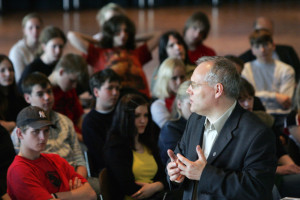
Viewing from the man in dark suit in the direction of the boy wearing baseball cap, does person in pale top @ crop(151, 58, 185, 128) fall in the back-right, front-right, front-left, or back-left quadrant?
front-right

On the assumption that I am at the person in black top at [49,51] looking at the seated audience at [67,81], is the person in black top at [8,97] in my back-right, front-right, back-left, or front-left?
front-right

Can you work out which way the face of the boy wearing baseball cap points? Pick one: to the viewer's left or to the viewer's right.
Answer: to the viewer's right

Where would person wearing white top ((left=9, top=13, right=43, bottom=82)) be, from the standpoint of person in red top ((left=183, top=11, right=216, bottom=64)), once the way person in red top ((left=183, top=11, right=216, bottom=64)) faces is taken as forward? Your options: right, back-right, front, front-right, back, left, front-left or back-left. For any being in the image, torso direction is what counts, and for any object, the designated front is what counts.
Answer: front-right

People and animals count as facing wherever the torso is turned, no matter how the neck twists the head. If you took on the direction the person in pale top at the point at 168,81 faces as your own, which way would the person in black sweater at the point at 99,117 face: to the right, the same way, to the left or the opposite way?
the same way

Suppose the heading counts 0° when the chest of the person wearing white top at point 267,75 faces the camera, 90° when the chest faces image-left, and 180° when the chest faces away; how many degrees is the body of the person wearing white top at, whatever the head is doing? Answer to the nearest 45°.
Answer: approximately 0°

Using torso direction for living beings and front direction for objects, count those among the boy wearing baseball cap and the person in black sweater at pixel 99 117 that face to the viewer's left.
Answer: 0

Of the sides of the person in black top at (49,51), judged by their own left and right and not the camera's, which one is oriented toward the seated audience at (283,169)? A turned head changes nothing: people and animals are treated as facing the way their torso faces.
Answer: front

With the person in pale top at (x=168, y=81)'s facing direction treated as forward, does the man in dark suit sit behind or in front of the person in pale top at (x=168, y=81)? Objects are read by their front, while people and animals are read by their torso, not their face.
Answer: in front

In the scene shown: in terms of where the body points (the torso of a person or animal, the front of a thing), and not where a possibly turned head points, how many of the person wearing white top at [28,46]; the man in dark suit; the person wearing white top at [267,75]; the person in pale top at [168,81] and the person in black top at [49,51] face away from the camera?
0

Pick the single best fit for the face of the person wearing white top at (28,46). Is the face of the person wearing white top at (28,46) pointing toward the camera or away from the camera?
toward the camera

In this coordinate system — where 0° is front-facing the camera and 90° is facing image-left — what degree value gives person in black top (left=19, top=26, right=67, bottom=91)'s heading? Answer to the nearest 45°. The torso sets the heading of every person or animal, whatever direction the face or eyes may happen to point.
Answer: approximately 315°

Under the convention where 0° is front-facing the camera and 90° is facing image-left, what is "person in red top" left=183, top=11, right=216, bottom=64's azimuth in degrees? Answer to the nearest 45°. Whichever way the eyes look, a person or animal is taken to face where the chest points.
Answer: approximately 45°

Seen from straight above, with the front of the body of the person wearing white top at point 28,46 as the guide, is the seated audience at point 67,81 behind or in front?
in front

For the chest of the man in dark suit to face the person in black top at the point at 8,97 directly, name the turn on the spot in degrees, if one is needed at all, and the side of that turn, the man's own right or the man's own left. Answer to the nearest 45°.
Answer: approximately 90° to the man's own right

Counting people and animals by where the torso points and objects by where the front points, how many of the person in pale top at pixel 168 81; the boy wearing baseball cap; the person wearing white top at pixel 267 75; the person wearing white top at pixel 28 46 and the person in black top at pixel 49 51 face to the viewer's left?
0

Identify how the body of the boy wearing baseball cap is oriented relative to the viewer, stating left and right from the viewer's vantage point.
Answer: facing the viewer and to the right of the viewer

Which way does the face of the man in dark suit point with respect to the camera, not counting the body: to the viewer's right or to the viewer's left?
to the viewer's left

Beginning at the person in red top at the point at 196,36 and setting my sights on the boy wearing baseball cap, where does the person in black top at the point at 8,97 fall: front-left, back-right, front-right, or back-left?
front-right

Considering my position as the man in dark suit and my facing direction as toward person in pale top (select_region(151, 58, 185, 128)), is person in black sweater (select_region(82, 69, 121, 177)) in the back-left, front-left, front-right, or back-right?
front-left
